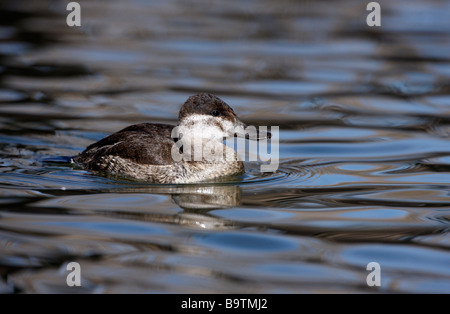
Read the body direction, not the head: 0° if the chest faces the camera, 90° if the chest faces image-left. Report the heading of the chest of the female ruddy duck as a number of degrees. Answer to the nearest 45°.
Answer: approximately 270°
